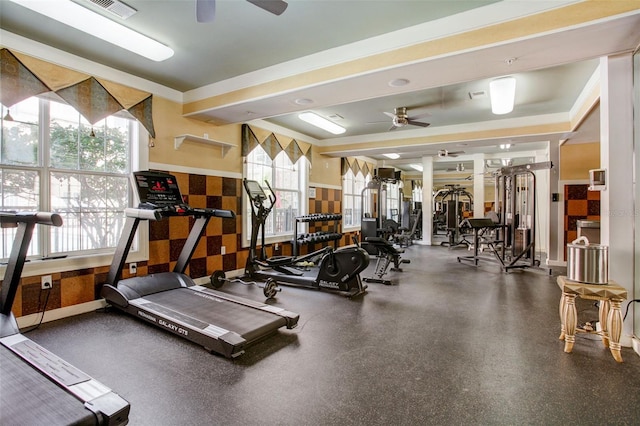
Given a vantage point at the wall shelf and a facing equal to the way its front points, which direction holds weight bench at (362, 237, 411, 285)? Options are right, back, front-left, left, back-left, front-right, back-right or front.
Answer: front-left

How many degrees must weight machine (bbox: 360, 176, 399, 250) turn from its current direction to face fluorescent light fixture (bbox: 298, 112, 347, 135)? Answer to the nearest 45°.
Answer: approximately 90° to its right

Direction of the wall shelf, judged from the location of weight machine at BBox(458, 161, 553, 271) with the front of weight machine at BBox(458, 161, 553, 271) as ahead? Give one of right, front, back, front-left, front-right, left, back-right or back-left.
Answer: front-left

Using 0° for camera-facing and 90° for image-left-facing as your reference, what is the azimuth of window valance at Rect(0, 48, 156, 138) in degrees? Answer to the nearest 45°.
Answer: approximately 315°

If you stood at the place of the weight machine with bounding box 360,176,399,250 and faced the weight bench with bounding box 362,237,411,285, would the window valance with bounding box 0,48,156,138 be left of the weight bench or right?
right

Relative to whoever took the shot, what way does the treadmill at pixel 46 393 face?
facing away from the viewer and to the left of the viewer

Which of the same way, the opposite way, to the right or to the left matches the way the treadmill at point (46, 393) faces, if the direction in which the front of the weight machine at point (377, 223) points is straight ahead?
the opposite way

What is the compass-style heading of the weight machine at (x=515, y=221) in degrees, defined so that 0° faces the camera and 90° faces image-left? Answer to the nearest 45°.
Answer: approximately 90°

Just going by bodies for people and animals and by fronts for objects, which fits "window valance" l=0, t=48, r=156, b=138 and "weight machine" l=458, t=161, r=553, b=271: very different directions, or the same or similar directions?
very different directions

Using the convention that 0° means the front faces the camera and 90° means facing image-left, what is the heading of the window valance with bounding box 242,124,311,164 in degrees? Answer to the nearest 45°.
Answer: approximately 315°

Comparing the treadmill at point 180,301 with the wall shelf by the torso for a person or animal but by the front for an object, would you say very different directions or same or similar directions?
very different directions

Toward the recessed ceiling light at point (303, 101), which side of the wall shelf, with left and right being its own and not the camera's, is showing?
front
